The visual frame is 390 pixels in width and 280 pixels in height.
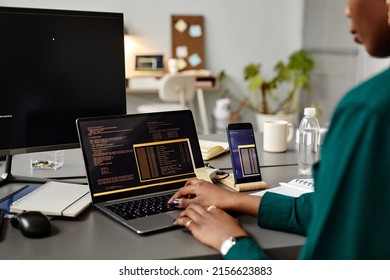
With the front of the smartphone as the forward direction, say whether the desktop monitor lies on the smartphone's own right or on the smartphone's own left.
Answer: on the smartphone's own right

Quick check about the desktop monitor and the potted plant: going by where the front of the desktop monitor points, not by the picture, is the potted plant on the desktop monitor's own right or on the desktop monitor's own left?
on the desktop monitor's own left

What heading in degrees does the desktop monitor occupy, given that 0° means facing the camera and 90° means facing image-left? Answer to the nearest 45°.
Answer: approximately 315°

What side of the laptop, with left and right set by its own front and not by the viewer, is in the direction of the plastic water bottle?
left

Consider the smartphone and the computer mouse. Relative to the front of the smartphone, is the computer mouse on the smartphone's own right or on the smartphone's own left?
on the smartphone's own right

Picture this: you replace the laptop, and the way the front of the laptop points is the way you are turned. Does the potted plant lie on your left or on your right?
on your left
